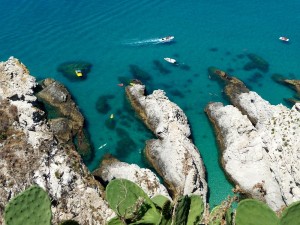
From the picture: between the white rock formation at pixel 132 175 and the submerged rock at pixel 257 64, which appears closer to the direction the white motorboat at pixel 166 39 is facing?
the submerged rock

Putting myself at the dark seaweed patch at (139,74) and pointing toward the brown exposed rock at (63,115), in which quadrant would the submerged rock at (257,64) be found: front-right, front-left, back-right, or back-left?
back-left

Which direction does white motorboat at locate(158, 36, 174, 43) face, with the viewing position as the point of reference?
facing to the right of the viewer

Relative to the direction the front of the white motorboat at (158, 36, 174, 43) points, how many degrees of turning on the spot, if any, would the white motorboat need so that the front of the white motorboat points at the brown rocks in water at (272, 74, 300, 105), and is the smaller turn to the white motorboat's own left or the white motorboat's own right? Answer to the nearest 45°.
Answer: approximately 45° to the white motorboat's own right

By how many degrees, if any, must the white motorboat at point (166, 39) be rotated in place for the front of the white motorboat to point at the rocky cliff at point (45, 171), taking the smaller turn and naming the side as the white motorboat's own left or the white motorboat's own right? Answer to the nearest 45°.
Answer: approximately 90° to the white motorboat's own right

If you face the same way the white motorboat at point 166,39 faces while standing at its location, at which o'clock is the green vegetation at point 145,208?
The green vegetation is roughly at 3 o'clock from the white motorboat.

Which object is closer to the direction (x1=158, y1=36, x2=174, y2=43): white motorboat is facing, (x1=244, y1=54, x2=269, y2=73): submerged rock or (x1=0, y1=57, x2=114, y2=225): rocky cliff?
the submerged rock

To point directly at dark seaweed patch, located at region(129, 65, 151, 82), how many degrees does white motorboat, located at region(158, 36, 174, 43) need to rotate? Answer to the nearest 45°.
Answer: approximately 135° to its right

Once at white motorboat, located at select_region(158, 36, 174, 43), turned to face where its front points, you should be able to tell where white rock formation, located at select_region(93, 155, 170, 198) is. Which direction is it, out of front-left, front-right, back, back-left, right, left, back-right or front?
right

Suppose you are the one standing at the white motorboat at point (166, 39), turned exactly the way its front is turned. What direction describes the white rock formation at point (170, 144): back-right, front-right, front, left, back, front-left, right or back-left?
right

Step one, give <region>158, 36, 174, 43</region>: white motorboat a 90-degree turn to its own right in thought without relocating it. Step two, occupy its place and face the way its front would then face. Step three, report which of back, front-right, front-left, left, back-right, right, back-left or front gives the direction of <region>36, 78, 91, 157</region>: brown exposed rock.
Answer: front-right

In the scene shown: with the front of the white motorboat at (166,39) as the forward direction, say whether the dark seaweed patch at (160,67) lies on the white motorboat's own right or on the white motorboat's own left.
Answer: on the white motorboat's own right
